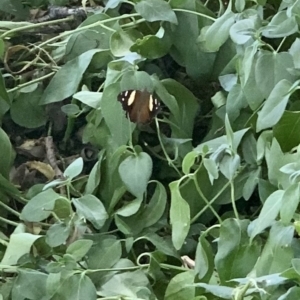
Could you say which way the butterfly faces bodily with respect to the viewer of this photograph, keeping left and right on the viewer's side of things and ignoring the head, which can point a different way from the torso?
facing away from the viewer
